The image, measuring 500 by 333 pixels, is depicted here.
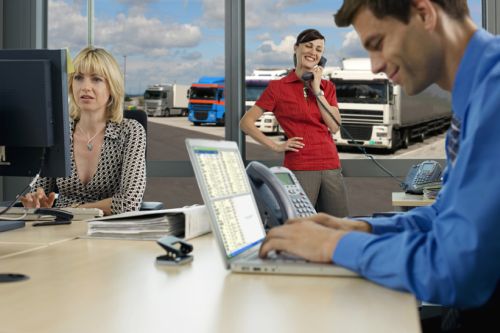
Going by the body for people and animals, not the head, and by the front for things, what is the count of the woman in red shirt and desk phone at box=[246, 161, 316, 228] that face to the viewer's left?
0

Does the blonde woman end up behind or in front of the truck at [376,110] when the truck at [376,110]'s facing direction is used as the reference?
in front

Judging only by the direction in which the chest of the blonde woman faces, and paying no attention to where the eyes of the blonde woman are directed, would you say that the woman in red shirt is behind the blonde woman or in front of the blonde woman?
behind

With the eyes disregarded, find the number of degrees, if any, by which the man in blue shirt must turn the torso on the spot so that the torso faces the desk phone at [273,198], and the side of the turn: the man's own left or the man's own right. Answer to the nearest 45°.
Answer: approximately 45° to the man's own right

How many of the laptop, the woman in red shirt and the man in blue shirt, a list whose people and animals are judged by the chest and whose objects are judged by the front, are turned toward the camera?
1

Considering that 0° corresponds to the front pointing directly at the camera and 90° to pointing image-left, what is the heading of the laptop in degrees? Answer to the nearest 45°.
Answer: approximately 270°

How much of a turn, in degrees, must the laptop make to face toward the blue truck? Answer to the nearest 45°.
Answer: approximately 90° to its left

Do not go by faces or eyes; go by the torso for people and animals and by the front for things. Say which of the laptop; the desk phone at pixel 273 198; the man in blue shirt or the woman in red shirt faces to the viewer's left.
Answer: the man in blue shirt

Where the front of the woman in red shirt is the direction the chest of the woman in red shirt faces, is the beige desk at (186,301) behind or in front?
in front

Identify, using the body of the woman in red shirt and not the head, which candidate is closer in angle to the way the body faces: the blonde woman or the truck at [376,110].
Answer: the blonde woman

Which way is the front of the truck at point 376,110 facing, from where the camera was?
facing the viewer and to the left of the viewer

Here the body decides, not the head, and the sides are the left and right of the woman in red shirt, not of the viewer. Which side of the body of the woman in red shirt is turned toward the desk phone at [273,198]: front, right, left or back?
front

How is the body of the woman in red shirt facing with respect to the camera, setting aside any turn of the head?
toward the camera

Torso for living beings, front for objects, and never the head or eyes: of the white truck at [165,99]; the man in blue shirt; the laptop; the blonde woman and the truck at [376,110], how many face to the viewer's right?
1

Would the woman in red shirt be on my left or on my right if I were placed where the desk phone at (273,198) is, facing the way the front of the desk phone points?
on my left
